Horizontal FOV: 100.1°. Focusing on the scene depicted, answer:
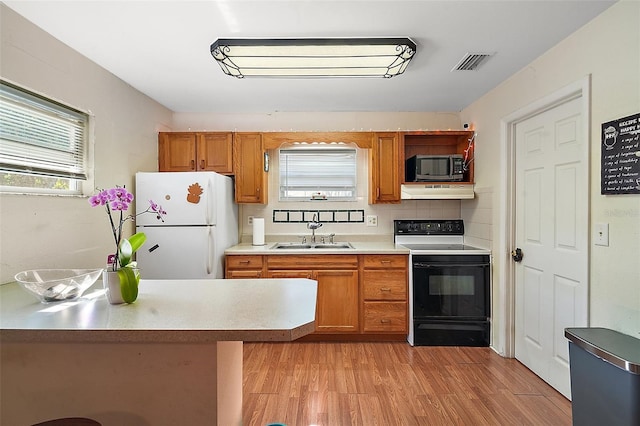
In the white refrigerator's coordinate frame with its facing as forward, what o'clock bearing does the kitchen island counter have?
The kitchen island counter is roughly at 12 o'clock from the white refrigerator.

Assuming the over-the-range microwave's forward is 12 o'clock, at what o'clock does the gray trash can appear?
The gray trash can is roughly at 11 o'clock from the over-the-range microwave.

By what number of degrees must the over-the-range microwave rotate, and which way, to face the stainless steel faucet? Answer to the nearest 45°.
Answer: approximately 90° to its right

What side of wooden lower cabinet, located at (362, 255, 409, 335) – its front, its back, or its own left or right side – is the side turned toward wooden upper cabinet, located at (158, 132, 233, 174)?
right

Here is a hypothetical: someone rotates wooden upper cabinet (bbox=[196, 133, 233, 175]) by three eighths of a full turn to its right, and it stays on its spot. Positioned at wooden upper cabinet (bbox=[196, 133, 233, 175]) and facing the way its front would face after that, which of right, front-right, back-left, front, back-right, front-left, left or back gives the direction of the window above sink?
back-right

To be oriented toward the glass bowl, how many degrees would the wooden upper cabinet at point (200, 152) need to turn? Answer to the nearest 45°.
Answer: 0° — it already faces it

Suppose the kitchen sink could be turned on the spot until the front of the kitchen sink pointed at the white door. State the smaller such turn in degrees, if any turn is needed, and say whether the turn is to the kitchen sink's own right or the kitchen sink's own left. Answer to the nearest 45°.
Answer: approximately 45° to the kitchen sink's own left
